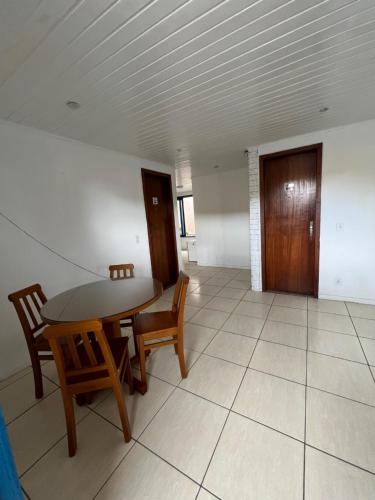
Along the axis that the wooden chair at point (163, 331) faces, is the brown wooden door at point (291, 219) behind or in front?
behind

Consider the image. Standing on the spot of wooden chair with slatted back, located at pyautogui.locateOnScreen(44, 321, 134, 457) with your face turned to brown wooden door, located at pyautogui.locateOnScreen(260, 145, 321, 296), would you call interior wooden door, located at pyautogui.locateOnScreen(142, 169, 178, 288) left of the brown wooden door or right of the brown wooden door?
left

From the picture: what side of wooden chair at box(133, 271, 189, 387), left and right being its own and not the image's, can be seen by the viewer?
left

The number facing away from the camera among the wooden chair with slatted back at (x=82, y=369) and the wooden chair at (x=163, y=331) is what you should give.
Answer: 1

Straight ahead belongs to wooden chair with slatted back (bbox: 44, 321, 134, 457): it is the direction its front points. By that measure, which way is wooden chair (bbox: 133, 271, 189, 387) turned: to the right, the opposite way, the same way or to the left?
to the left

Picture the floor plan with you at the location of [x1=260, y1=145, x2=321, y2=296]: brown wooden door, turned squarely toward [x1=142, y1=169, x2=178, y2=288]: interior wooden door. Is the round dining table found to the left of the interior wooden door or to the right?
left

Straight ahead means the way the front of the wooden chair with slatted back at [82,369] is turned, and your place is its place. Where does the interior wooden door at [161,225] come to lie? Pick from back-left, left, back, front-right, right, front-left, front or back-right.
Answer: front-right

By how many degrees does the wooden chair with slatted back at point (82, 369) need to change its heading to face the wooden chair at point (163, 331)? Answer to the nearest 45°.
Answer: approximately 90° to its right

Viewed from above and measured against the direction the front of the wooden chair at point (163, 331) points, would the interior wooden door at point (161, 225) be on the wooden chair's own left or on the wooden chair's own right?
on the wooden chair's own right

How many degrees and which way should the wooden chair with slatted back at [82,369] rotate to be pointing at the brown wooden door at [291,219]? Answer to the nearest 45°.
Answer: approximately 90° to its right

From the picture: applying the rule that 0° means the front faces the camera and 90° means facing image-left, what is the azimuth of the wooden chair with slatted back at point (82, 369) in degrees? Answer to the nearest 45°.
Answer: approximately 180°

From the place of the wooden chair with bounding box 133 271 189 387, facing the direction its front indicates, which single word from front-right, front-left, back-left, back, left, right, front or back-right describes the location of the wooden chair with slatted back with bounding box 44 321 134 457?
front-left
